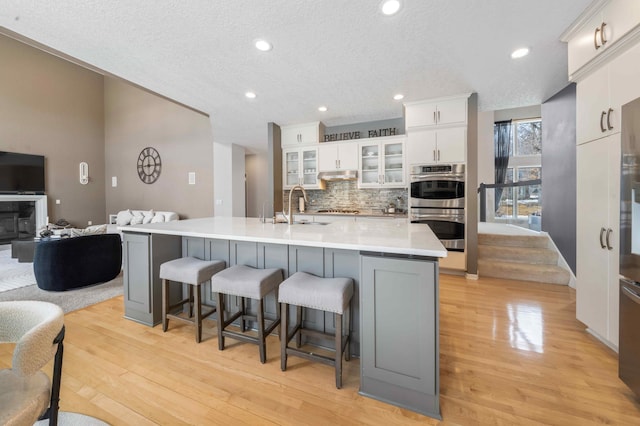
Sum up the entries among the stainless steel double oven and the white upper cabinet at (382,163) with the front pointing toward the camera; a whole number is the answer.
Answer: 2

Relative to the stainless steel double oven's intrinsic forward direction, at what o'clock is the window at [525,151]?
The window is roughly at 7 o'clock from the stainless steel double oven.

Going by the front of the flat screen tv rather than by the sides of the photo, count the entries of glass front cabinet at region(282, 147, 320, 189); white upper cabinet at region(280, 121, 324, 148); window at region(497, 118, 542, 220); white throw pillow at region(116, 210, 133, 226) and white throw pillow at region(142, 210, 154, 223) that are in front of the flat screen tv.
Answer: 5

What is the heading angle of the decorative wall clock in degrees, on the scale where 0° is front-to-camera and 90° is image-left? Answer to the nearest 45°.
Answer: approximately 45°

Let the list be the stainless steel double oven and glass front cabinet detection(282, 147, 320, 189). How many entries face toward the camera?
2

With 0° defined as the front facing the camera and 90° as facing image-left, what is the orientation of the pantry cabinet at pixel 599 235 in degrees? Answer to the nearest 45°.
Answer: approximately 45°

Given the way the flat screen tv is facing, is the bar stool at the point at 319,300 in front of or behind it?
in front

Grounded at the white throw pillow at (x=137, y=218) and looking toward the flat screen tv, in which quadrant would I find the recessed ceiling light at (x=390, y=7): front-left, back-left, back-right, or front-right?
back-left

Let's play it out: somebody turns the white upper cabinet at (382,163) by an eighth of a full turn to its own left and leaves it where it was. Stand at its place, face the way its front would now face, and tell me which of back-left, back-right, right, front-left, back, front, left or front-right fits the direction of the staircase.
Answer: front-left

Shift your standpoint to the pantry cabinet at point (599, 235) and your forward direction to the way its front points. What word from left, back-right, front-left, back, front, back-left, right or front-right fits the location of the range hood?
front-right

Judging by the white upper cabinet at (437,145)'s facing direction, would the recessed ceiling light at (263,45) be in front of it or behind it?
in front

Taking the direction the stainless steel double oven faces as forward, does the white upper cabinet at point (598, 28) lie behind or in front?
in front

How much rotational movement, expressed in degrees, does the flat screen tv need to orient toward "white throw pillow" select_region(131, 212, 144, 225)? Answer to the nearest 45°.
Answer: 0° — it already faces it

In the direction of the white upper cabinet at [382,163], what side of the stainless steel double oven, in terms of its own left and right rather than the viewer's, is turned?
right

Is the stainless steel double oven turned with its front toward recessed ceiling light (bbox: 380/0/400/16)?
yes
